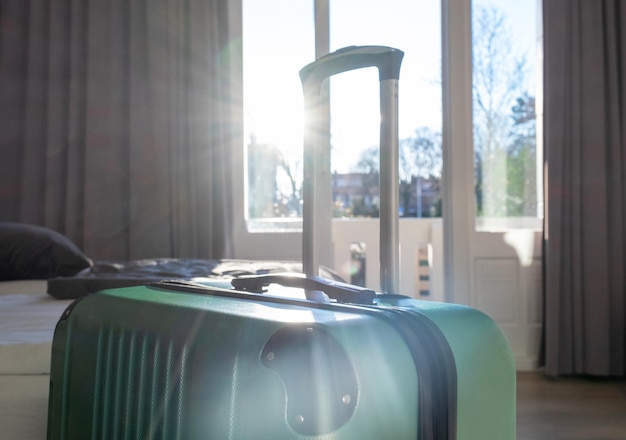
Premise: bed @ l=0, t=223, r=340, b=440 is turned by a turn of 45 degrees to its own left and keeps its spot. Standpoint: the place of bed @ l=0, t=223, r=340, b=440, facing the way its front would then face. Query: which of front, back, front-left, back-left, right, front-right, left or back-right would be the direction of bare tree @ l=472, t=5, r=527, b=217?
front

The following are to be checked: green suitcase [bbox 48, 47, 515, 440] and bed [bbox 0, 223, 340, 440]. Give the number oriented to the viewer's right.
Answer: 1

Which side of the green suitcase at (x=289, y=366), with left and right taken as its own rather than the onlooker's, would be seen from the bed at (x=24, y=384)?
right

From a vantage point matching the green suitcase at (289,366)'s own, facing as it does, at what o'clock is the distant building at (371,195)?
The distant building is roughly at 5 o'clock from the green suitcase.

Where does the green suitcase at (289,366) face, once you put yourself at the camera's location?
facing the viewer and to the left of the viewer

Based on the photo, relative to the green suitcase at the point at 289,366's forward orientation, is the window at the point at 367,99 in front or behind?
behind

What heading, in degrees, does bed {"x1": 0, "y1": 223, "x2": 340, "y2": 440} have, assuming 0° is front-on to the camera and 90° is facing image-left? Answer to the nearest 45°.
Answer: approximately 270°

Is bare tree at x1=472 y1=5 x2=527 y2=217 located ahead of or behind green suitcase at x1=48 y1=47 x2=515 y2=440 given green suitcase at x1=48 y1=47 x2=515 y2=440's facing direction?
behind

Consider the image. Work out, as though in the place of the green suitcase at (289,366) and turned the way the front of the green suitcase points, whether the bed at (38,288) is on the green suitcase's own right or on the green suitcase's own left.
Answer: on the green suitcase's own right

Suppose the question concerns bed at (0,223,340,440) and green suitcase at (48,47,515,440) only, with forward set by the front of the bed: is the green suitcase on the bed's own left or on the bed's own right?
on the bed's own right
